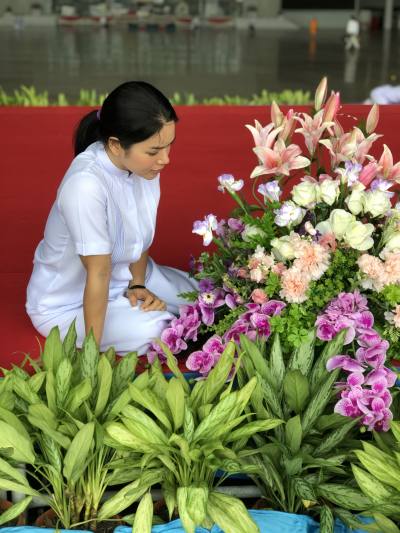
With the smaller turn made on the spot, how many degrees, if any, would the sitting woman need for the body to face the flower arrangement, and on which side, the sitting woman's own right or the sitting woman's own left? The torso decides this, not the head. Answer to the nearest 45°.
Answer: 0° — they already face it

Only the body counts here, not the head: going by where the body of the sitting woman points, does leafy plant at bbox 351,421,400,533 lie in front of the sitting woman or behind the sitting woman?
in front

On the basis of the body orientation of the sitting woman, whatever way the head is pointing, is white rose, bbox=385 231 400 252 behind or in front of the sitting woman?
in front

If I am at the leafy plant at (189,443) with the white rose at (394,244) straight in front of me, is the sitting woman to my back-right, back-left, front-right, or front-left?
front-left

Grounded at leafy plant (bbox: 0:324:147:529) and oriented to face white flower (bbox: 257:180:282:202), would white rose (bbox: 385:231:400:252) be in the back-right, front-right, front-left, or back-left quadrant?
front-right

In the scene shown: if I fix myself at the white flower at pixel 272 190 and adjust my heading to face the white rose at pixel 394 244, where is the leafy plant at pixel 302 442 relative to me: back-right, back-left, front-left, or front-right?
front-right

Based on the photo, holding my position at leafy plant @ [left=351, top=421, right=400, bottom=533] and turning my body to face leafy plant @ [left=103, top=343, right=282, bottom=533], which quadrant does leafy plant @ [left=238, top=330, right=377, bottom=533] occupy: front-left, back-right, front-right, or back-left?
front-right

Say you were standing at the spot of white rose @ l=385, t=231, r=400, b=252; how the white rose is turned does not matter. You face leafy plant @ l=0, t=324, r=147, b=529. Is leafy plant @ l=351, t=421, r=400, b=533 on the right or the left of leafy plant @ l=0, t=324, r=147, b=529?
left

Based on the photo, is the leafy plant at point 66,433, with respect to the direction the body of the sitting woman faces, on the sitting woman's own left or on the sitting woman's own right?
on the sitting woman's own right
